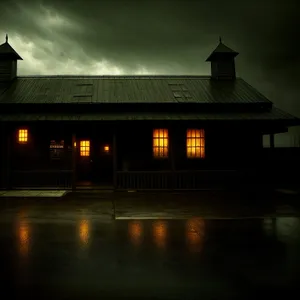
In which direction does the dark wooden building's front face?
toward the camera
